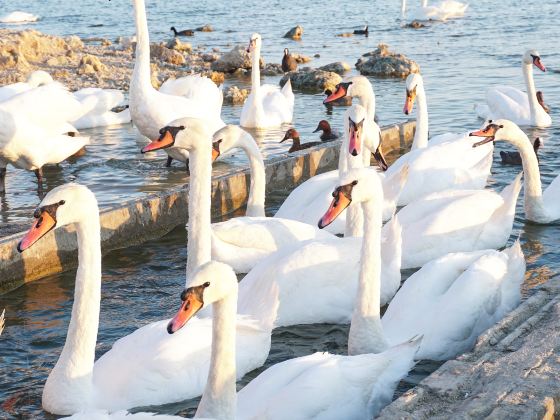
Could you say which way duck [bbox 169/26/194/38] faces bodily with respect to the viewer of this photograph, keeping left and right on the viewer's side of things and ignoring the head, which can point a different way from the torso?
facing to the left of the viewer

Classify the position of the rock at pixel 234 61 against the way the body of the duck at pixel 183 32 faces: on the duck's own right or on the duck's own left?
on the duck's own left

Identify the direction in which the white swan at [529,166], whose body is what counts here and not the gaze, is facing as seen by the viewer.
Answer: to the viewer's left

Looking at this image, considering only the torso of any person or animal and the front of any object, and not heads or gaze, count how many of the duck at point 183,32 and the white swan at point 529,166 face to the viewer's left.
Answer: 2

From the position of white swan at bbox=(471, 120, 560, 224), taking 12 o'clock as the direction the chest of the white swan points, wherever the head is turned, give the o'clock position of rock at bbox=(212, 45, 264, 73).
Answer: The rock is roughly at 2 o'clock from the white swan.

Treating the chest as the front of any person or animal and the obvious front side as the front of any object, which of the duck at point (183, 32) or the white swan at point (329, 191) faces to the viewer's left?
the duck
